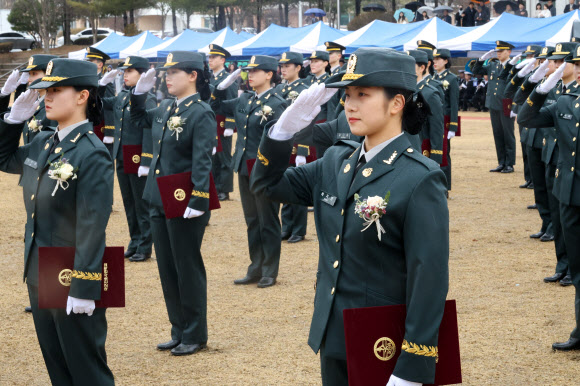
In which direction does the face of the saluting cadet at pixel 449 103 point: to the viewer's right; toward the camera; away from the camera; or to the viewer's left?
to the viewer's left

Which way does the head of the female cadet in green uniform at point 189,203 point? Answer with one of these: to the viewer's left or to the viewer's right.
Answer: to the viewer's left

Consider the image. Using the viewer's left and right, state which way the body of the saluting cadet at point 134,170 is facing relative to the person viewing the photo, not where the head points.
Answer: facing the viewer and to the left of the viewer

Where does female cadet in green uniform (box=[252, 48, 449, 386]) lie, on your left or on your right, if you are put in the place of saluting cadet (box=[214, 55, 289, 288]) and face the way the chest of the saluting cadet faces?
on your left

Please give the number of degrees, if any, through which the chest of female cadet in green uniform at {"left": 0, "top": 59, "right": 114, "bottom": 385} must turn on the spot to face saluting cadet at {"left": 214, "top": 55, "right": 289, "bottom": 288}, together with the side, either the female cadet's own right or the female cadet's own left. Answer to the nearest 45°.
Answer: approximately 180°

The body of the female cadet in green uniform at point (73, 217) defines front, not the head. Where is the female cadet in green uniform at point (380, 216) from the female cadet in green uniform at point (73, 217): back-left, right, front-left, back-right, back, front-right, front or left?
left

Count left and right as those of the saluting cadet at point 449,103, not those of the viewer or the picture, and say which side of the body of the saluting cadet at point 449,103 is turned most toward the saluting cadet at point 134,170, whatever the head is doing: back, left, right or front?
front

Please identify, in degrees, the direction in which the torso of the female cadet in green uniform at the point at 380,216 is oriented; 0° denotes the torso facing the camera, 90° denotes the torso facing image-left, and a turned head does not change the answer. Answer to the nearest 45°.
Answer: approximately 45°

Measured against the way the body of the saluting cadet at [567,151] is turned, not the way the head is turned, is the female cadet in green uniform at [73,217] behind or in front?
in front

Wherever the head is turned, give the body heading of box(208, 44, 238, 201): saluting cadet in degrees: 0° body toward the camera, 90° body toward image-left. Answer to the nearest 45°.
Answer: approximately 45°

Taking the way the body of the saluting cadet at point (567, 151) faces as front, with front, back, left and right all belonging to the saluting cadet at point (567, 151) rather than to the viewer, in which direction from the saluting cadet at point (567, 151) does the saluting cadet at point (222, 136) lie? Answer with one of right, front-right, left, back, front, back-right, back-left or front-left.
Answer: right

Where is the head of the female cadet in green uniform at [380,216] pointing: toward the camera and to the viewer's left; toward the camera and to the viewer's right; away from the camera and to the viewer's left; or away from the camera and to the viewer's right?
toward the camera and to the viewer's left

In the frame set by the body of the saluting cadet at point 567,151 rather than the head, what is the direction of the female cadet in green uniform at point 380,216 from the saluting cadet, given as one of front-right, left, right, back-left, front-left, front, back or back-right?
front-left

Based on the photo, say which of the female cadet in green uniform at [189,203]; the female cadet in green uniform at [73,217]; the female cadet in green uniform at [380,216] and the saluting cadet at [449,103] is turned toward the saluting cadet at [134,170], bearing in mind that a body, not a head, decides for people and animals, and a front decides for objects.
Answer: the saluting cadet at [449,103]

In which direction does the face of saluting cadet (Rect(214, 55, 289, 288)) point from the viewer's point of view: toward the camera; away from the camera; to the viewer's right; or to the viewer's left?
to the viewer's left

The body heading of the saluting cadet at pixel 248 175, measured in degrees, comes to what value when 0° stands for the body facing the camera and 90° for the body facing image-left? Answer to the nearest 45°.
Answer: approximately 45°

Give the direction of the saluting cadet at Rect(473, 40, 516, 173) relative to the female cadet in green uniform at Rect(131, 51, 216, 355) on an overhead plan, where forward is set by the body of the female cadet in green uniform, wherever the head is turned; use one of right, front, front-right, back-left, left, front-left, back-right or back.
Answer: back

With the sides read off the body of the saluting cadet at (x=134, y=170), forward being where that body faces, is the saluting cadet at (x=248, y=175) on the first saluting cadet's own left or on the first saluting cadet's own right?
on the first saluting cadet's own left
